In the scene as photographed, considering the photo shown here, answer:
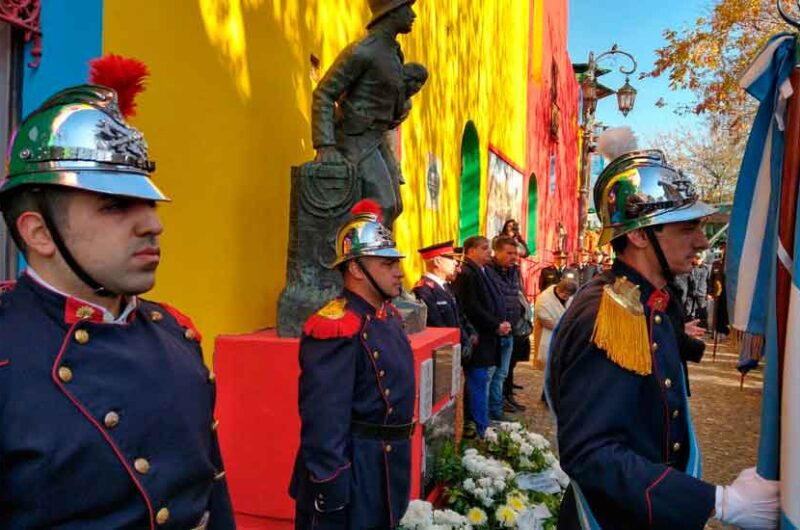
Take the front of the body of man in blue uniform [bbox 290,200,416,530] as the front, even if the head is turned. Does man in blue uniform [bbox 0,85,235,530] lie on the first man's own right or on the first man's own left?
on the first man's own right

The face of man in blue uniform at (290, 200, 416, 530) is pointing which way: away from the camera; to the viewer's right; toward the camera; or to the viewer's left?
to the viewer's right

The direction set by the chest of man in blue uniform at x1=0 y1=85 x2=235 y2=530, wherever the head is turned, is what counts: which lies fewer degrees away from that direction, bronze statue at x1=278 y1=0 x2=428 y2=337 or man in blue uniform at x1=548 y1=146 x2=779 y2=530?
the man in blue uniform
